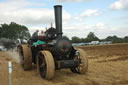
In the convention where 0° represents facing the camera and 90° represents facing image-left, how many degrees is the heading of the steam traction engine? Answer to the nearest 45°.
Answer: approximately 315°
